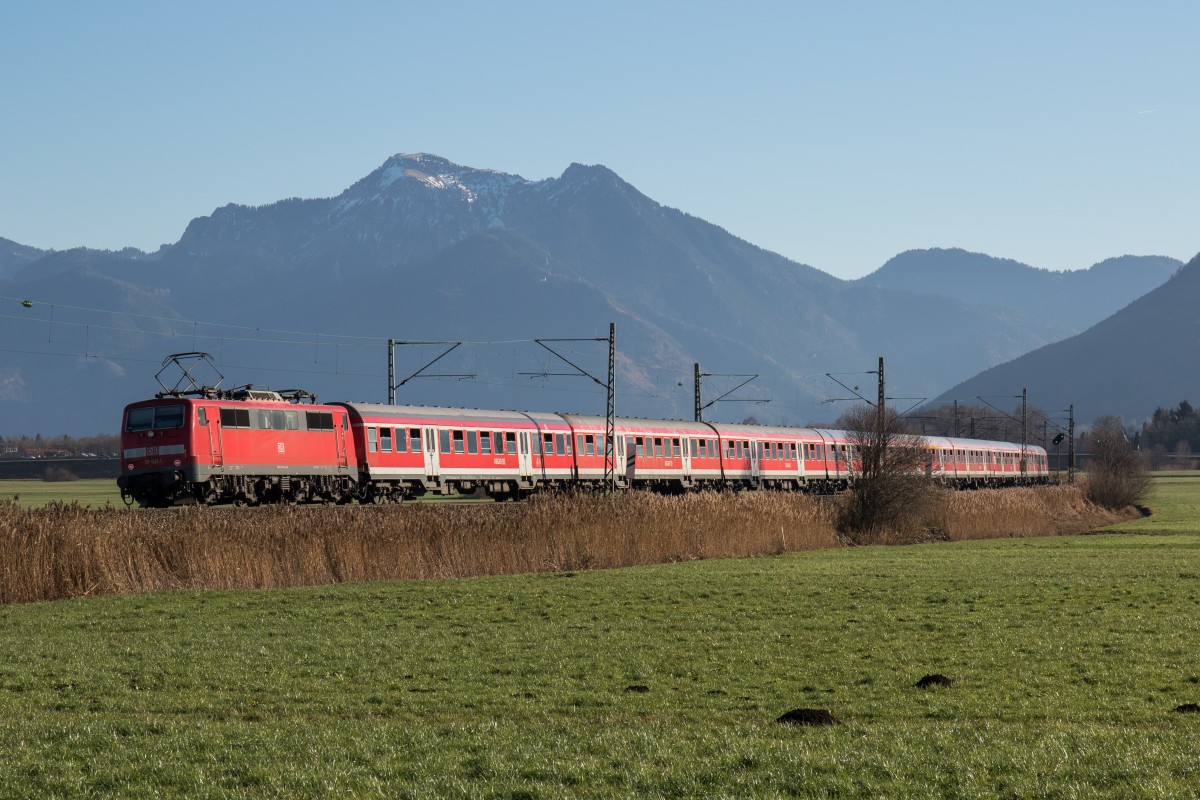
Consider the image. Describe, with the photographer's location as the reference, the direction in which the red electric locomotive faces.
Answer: facing the viewer and to the left of the viewer
